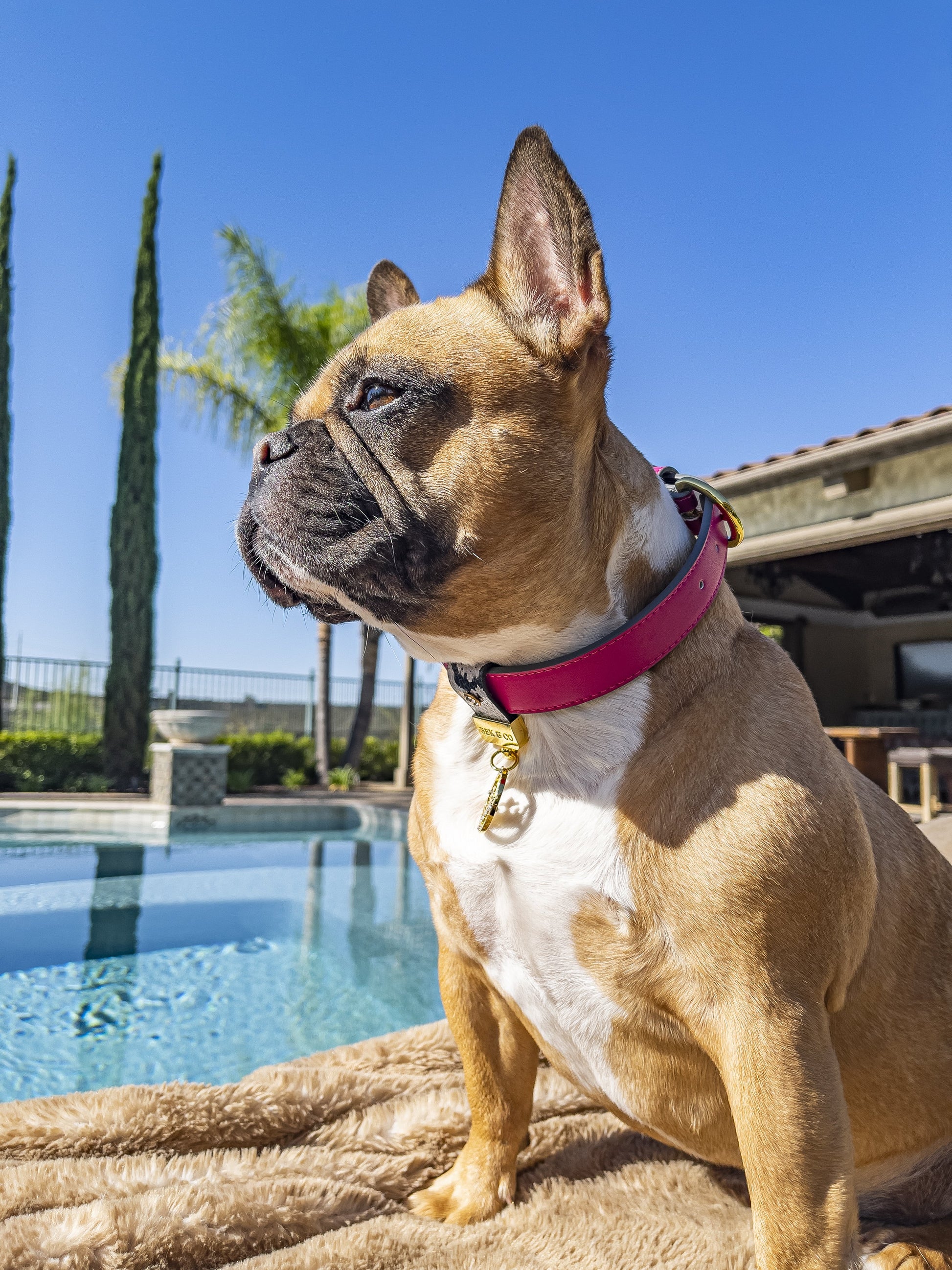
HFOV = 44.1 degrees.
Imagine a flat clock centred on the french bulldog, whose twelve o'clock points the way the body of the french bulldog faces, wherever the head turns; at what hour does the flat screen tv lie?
The flat screen tv is roughly at 5 o'clock from the french bulldog.

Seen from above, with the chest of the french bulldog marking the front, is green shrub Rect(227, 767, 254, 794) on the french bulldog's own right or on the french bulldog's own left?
on the french bulldog's own right

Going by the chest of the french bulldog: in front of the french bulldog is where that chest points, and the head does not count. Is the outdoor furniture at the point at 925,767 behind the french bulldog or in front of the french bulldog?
behind

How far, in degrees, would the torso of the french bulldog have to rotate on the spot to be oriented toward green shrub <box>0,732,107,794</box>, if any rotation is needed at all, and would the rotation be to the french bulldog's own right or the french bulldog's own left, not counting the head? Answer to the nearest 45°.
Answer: approximately 90° to the french bulldog's own right

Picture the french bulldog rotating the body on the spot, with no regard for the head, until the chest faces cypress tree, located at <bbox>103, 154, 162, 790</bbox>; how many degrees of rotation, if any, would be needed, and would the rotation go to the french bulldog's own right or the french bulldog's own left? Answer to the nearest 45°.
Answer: approximately 90° to the french bulldog's own right

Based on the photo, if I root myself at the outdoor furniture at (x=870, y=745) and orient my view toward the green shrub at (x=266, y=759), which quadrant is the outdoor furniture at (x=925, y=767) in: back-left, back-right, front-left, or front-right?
back-left

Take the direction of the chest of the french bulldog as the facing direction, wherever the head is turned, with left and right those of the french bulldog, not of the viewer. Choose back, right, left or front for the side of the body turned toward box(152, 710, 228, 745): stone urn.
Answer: right

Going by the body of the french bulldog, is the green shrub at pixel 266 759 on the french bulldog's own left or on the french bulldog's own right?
on the french bulldog's own right

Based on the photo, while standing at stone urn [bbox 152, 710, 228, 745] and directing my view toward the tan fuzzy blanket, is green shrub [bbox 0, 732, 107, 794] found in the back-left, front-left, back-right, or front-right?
back-right

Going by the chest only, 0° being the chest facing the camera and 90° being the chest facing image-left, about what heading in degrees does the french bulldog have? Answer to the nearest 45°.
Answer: approximately 45°

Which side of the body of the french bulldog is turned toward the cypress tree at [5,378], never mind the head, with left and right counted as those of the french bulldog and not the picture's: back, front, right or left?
right

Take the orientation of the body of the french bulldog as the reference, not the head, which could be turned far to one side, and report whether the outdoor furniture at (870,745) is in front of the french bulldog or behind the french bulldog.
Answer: behind
